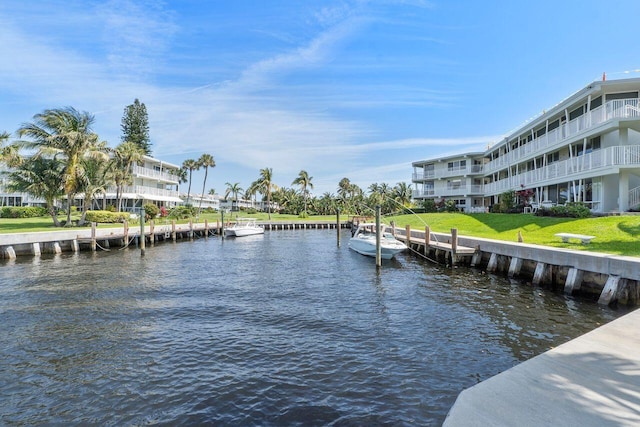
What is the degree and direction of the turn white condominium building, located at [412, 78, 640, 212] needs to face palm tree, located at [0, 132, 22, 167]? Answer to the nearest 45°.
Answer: approximately 45° to its right

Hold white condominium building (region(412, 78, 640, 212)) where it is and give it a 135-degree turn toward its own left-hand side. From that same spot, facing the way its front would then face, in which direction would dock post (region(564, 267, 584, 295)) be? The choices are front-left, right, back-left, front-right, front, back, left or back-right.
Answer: right

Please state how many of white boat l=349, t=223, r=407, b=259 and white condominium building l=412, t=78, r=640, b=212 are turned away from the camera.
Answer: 0

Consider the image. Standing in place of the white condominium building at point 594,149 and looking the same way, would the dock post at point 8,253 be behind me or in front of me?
in front
